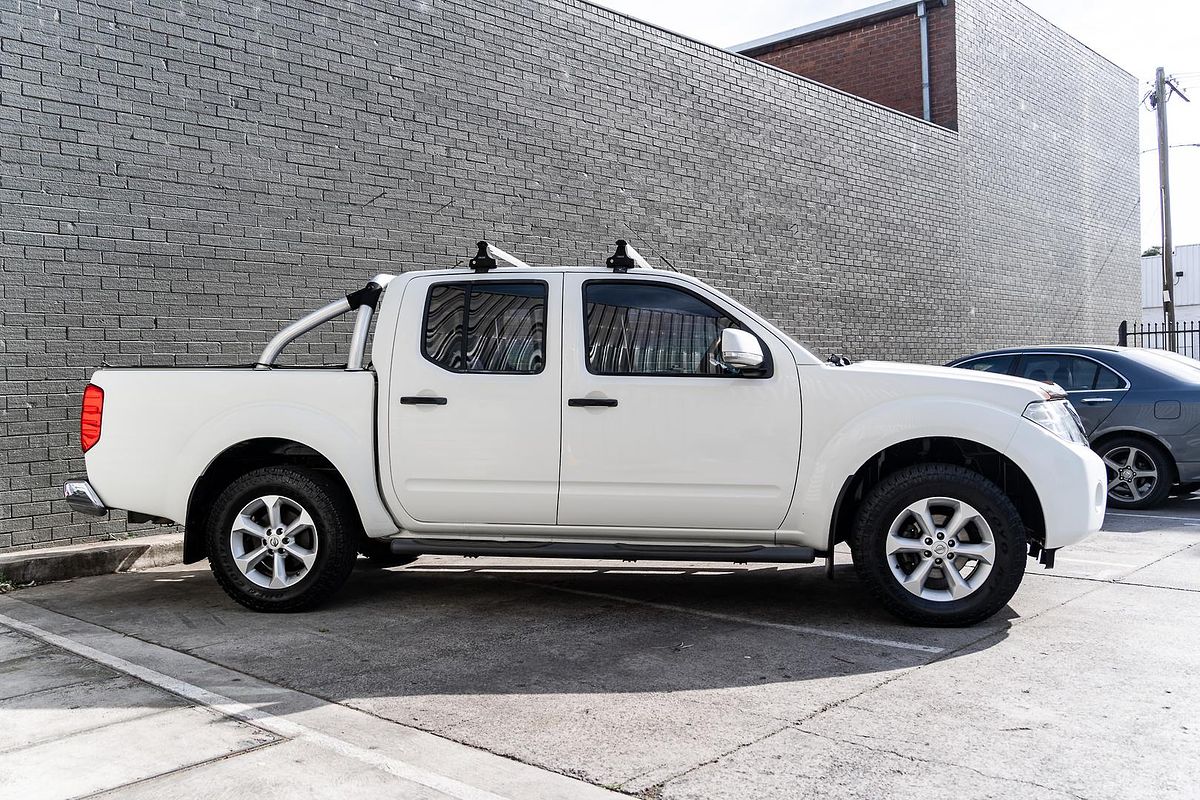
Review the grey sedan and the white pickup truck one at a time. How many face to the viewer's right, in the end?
1

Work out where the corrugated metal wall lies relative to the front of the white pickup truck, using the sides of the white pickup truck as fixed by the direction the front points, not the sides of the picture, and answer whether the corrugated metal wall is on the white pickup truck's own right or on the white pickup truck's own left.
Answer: on the white pickup truck's own left

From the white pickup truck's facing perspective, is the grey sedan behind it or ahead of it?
ahead

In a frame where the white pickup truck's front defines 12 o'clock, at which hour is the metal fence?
The metal fence is roughly at 10 o'clock from the white pickup truck.

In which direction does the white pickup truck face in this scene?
to the viewer's right

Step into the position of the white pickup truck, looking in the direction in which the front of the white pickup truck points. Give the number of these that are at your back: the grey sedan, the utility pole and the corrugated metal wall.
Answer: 0

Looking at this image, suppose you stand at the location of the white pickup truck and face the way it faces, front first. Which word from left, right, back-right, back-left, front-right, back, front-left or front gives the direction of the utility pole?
front-left

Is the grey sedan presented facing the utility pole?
no

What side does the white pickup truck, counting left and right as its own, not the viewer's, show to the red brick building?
left
